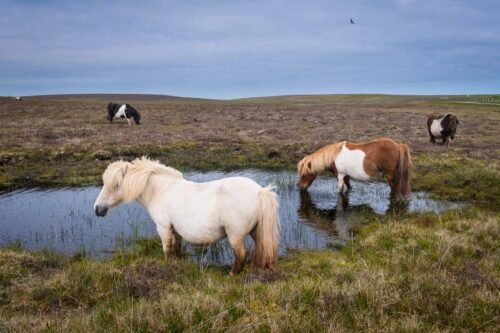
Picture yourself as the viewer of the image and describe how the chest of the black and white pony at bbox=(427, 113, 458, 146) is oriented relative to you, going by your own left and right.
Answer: facing the viewer and to the right of the viewer

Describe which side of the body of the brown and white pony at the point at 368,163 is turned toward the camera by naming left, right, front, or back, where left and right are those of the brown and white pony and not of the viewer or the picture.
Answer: left

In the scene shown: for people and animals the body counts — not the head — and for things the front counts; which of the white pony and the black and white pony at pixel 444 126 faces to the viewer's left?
the white pony

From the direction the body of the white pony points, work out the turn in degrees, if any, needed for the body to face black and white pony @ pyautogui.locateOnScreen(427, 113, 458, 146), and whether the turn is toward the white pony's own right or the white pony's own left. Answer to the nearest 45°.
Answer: approximately 135° to the white pony's own right

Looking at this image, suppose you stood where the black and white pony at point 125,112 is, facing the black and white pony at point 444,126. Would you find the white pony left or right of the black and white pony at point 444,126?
right

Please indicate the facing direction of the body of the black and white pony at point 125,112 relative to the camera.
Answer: to the viewer's right

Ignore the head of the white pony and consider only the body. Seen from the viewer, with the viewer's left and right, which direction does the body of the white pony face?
facing to the left of the viewer

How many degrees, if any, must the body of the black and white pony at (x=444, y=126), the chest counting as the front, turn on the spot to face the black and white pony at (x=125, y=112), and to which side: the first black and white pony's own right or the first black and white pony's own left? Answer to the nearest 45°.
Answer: approximately 135° to the first black and white pony's own right
